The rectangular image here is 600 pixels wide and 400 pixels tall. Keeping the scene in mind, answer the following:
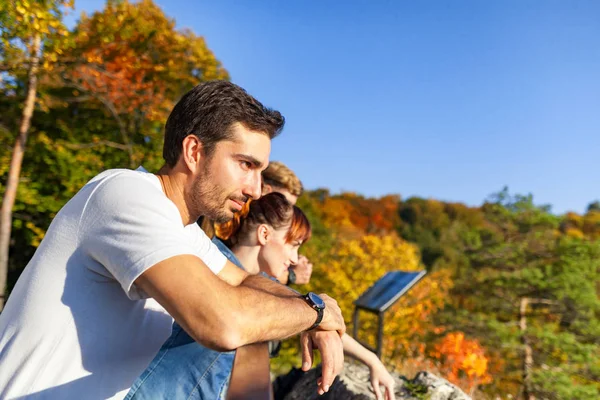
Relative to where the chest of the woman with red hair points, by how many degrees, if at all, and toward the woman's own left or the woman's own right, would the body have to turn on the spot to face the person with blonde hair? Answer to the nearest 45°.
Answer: approximately 90° to the woman's own left

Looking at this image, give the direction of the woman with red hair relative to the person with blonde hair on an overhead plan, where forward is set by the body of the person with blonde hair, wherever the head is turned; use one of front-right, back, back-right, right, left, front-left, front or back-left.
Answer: right

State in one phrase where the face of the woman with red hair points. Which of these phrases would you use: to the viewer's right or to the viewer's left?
to the viewer's right

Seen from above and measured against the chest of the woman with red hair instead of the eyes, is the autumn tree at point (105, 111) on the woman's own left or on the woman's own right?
on the woman's own left

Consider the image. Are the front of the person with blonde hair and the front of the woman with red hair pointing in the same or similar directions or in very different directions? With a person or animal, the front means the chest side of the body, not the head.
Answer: same or similar directions

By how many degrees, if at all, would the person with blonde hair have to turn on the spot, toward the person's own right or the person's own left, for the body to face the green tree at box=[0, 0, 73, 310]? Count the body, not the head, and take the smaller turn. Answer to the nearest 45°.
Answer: approximately 135° to the person's own left

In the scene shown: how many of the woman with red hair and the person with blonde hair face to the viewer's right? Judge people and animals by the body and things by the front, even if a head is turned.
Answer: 2

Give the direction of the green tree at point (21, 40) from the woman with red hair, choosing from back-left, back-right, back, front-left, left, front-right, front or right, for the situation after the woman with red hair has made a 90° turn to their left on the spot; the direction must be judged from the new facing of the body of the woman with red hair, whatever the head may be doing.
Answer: front-left

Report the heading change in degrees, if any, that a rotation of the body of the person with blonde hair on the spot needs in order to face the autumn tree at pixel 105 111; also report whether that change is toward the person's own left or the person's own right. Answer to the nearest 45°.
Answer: approximately 135° to the person's own left

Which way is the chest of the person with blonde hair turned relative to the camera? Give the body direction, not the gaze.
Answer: to the viewer's right

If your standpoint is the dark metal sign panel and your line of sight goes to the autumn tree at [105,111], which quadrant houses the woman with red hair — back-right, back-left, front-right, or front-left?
back-left

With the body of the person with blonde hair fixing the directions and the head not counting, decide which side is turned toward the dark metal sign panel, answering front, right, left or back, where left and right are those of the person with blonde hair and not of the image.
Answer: front

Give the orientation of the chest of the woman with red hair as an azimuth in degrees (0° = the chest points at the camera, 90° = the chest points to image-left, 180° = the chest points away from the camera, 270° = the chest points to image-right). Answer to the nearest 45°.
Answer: approximately 270°
